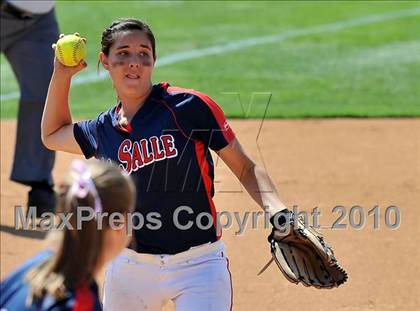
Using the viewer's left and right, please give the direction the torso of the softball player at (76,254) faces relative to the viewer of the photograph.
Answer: facing away from the viewer and to the right of the viewer

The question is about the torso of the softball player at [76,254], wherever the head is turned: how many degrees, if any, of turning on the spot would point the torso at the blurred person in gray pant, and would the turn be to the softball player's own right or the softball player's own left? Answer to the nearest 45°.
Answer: approximately 45° to the softball player's own left

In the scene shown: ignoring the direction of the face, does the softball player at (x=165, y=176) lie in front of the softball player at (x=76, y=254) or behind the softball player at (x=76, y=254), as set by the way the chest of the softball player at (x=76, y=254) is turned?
in front
